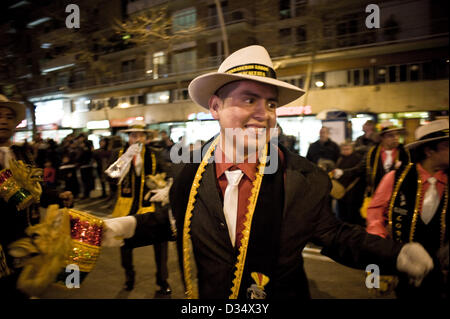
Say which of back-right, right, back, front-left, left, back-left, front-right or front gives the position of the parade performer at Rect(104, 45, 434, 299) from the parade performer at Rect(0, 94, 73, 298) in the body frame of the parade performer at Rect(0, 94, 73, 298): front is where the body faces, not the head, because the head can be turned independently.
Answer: front-left

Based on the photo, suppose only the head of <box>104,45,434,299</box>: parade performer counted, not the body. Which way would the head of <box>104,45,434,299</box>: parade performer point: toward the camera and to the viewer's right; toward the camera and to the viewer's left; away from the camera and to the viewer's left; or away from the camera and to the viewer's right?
toward the camera and to the viewer's right

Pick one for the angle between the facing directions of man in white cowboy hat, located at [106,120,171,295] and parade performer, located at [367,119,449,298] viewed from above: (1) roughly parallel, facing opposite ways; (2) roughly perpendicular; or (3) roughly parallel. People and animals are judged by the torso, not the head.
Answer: roughly parallel

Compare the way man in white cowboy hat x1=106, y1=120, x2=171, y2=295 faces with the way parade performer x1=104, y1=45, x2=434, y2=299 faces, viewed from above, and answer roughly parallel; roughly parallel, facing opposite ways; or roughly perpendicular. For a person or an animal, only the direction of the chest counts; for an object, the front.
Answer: roughly parallel

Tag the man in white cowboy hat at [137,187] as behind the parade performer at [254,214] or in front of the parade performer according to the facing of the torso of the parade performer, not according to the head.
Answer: behind

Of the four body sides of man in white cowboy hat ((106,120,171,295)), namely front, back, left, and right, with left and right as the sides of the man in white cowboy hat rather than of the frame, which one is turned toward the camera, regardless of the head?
front

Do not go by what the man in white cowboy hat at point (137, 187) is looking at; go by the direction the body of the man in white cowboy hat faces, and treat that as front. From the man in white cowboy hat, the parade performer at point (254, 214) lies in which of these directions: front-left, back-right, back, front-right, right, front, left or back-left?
front

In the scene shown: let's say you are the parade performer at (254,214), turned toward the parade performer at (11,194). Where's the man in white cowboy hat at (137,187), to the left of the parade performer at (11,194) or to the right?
right

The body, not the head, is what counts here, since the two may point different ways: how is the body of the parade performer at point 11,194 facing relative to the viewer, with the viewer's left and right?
facing the viewer

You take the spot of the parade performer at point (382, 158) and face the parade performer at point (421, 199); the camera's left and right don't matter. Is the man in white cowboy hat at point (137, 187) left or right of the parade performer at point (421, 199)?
right

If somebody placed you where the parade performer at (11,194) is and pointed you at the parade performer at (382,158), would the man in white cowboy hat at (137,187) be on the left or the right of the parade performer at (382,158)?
left

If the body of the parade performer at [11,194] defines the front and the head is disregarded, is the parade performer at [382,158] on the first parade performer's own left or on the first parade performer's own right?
on the first parade performer's own left
